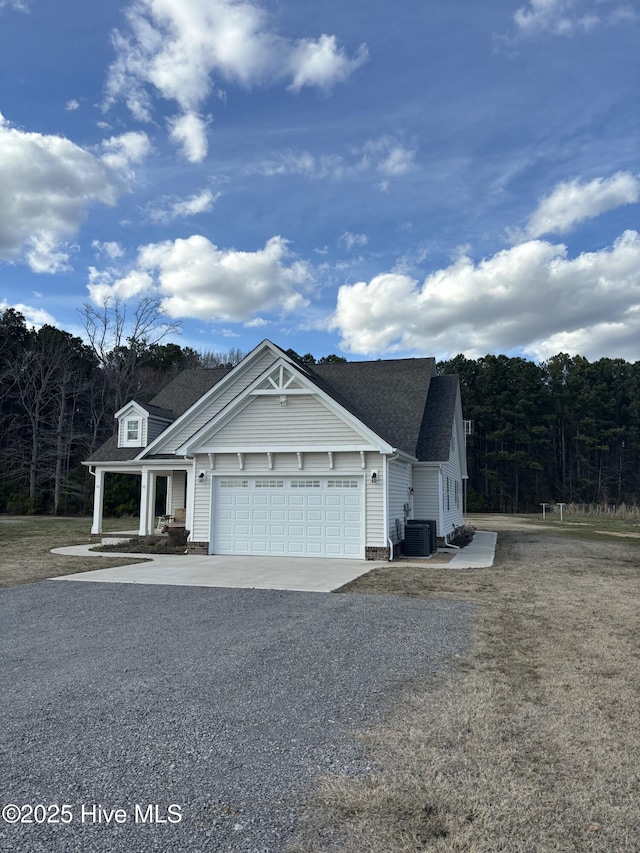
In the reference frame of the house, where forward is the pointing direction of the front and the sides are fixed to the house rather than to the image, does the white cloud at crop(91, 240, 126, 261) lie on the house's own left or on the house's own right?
on the house's own right

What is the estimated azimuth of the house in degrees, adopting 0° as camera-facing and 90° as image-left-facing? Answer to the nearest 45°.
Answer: approximately 0°

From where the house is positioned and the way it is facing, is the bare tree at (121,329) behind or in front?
behind

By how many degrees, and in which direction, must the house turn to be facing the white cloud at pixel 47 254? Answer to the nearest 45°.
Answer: approximately 135° to its right
